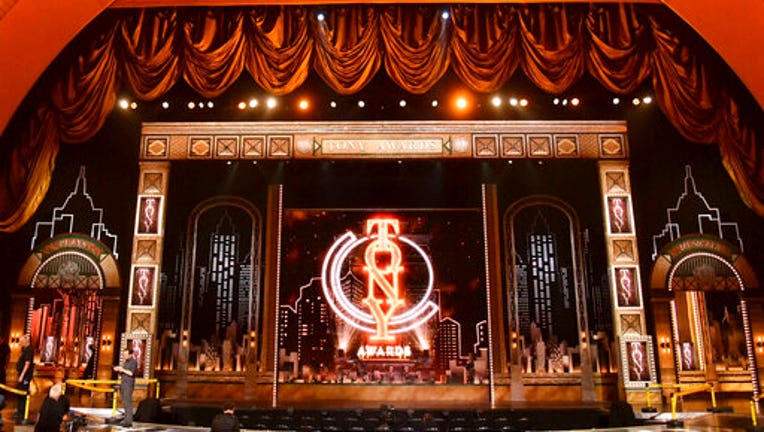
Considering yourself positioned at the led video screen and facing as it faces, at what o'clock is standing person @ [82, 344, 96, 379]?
The standing person is roughly at 3 o'clock from the led video screen.

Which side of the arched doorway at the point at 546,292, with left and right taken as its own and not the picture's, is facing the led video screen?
right

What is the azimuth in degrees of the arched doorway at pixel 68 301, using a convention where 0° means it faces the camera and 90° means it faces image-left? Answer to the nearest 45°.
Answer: approximately 0°

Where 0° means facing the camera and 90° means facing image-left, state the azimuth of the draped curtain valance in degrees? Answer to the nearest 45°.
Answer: approximately 0°

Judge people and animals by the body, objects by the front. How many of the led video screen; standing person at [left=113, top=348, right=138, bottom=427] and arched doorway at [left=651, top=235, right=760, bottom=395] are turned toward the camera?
2

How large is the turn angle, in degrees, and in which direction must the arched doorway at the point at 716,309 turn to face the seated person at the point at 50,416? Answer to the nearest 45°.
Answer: approximately 45° to its right
